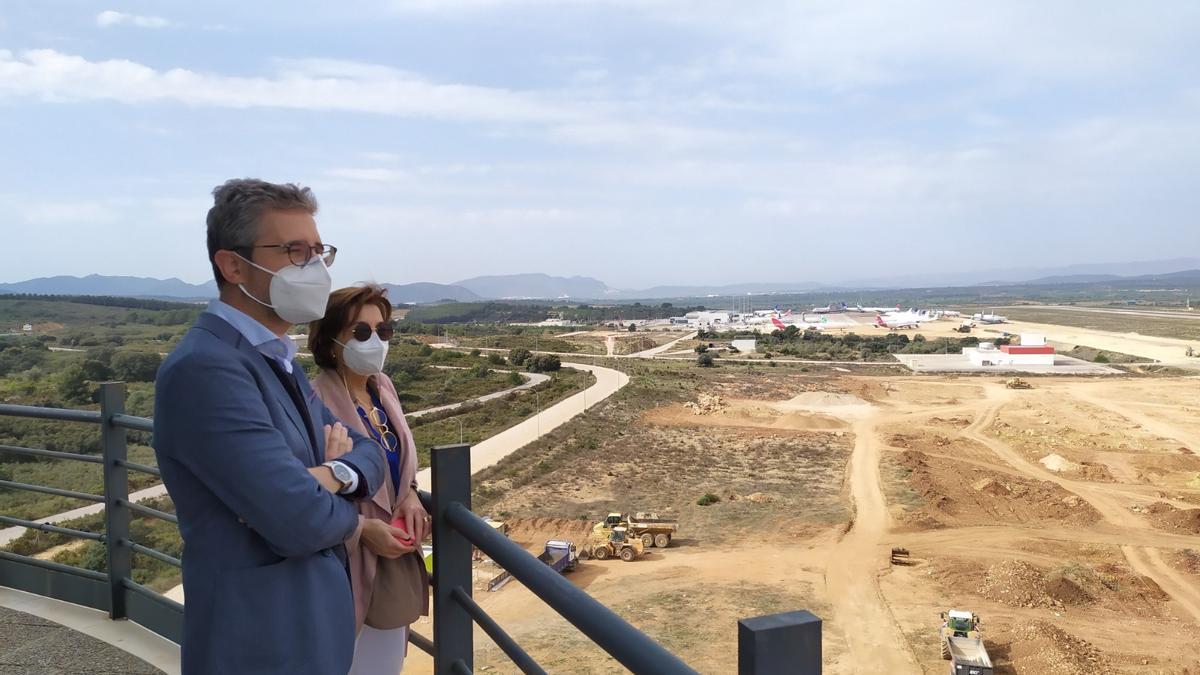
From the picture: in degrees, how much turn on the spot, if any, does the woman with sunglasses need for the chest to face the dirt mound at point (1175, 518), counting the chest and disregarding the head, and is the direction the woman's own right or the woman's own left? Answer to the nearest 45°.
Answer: approximately 90° to the woman's own left

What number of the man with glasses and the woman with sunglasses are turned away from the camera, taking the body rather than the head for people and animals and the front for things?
0

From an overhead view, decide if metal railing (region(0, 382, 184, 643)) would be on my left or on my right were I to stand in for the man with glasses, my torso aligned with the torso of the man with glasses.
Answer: on my left

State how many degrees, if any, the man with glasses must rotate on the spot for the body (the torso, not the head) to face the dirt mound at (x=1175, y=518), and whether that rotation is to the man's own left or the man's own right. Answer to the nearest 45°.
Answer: approximately 45° to the man's own left

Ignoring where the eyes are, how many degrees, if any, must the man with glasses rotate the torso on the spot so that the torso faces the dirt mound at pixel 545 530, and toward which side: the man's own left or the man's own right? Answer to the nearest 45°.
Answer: approximately 90° to the man's own left

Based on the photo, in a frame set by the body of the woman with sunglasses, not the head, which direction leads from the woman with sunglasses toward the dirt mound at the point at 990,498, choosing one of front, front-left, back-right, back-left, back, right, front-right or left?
left

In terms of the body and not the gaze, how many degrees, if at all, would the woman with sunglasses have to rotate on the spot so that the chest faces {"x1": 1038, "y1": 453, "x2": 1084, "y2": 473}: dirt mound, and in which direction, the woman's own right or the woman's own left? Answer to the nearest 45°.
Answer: approximately 90° to the woman's own left

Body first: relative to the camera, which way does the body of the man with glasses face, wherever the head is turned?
to the viewer's right

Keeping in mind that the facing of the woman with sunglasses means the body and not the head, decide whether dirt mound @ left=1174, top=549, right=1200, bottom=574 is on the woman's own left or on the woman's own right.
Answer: on the woman's own left

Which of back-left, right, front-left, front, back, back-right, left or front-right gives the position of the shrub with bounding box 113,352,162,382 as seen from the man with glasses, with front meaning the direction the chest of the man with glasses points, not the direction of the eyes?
left

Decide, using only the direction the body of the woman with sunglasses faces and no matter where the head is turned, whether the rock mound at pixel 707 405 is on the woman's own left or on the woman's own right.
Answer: on the woman's own left
